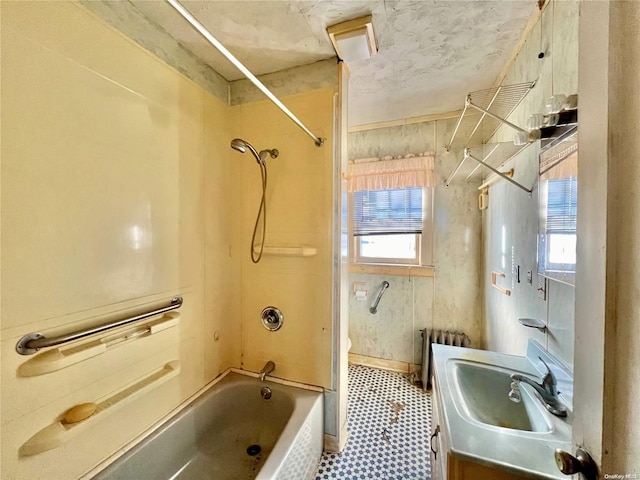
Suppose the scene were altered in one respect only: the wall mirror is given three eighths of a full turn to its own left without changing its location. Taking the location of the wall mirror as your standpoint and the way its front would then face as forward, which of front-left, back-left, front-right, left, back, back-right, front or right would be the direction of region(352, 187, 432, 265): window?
back-left

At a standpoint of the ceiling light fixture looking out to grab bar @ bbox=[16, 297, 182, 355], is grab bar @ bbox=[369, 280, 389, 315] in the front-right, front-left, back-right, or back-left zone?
back-right

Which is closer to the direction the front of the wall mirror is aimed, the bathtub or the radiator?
the bathtub

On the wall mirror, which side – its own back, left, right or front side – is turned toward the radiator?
right

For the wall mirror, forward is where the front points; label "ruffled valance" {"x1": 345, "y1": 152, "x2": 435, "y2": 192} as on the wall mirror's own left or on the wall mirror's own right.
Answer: on the wall mirror's own right

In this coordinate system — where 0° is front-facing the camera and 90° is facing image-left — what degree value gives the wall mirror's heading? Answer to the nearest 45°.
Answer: approximately 45°

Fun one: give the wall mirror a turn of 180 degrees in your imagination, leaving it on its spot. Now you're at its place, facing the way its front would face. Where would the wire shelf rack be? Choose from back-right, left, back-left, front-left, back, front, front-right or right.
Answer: left
